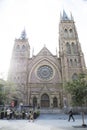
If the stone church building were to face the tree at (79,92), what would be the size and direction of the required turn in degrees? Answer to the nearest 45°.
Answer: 0° — it already faces it

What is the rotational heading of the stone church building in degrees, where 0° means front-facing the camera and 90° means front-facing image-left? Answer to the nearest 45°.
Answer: approximately 0°
